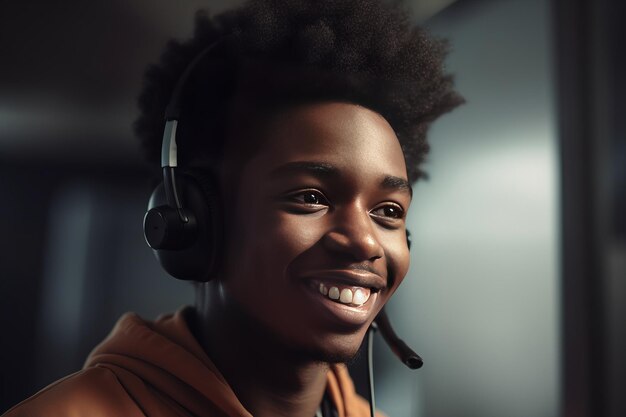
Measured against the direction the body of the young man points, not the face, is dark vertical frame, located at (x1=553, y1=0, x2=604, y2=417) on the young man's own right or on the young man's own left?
on the young man's own left

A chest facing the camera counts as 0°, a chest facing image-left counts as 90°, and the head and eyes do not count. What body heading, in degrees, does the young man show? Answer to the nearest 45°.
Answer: approximately 315°

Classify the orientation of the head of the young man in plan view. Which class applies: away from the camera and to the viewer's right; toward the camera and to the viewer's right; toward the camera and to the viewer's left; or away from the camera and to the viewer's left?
toward the camera and to the viewer's right
